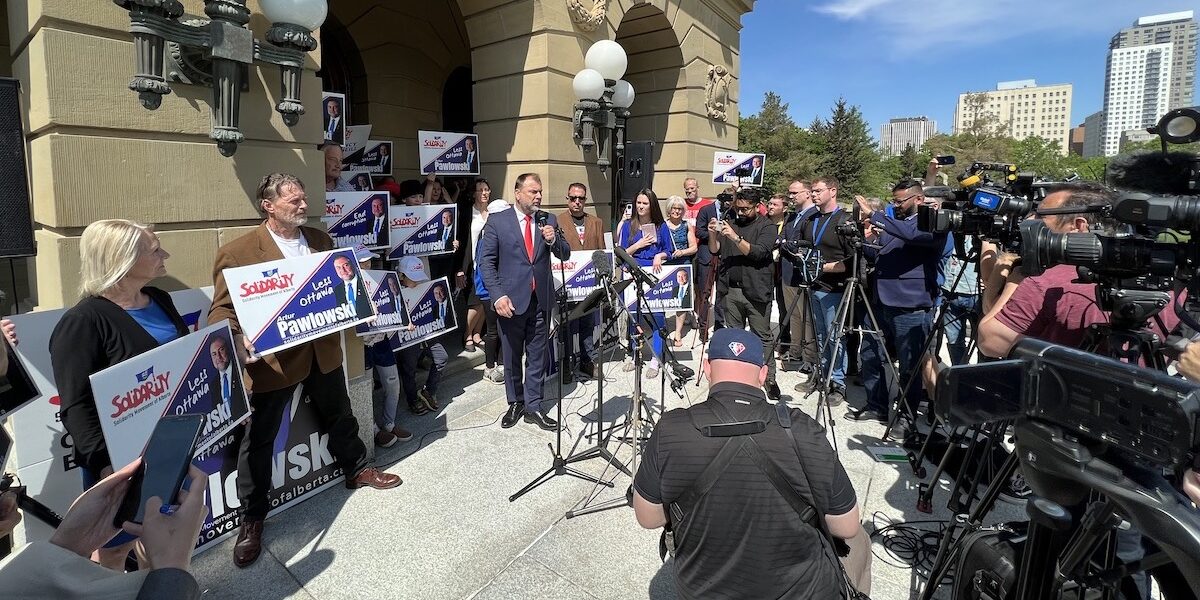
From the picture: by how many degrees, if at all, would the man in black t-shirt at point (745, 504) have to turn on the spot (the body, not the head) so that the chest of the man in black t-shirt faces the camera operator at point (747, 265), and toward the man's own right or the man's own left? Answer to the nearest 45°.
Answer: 0° — they already face them

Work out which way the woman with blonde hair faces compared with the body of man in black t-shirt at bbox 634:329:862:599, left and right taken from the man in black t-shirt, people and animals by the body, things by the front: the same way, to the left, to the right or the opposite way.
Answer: to the right

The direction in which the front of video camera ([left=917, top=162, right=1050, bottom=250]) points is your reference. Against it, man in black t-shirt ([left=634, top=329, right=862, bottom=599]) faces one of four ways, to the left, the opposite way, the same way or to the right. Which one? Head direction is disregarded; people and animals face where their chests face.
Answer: to the right

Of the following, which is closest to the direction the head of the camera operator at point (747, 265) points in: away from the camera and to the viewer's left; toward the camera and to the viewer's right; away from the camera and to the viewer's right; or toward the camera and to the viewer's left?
toward the camera and to the viewer's left

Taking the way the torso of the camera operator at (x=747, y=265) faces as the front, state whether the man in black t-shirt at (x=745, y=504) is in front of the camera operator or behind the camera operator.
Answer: in front

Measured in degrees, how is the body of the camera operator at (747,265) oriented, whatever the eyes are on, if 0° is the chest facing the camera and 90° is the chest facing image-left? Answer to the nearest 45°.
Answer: approximately 45°

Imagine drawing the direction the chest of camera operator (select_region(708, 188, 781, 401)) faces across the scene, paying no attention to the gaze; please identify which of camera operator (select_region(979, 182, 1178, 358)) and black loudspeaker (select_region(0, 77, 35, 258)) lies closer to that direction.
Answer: the black loudspeaker

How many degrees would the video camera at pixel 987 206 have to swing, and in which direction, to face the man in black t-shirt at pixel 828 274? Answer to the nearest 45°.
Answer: approximately 45° to its right

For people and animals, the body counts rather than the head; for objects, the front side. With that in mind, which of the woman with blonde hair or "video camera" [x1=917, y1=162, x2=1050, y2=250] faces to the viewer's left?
the video camera

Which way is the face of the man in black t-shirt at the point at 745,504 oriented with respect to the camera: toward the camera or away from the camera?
away from the camera

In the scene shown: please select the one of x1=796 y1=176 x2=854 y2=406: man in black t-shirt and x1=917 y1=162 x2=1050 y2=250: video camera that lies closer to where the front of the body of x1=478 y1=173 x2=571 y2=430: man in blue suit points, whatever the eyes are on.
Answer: the video camera

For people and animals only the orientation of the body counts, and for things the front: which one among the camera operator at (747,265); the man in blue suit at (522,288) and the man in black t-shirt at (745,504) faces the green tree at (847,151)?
the man in black t-shirt

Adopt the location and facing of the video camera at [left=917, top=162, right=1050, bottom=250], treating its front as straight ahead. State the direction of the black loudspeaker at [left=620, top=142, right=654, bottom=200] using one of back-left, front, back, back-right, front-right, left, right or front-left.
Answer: front-right

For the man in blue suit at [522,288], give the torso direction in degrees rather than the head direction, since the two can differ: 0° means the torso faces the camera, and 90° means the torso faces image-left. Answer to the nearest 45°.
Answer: approximately 315°

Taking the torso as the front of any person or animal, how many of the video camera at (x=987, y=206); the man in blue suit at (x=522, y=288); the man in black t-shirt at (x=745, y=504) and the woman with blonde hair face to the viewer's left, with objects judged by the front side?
1

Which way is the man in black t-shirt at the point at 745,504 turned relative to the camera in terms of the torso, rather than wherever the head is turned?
away from the camera
